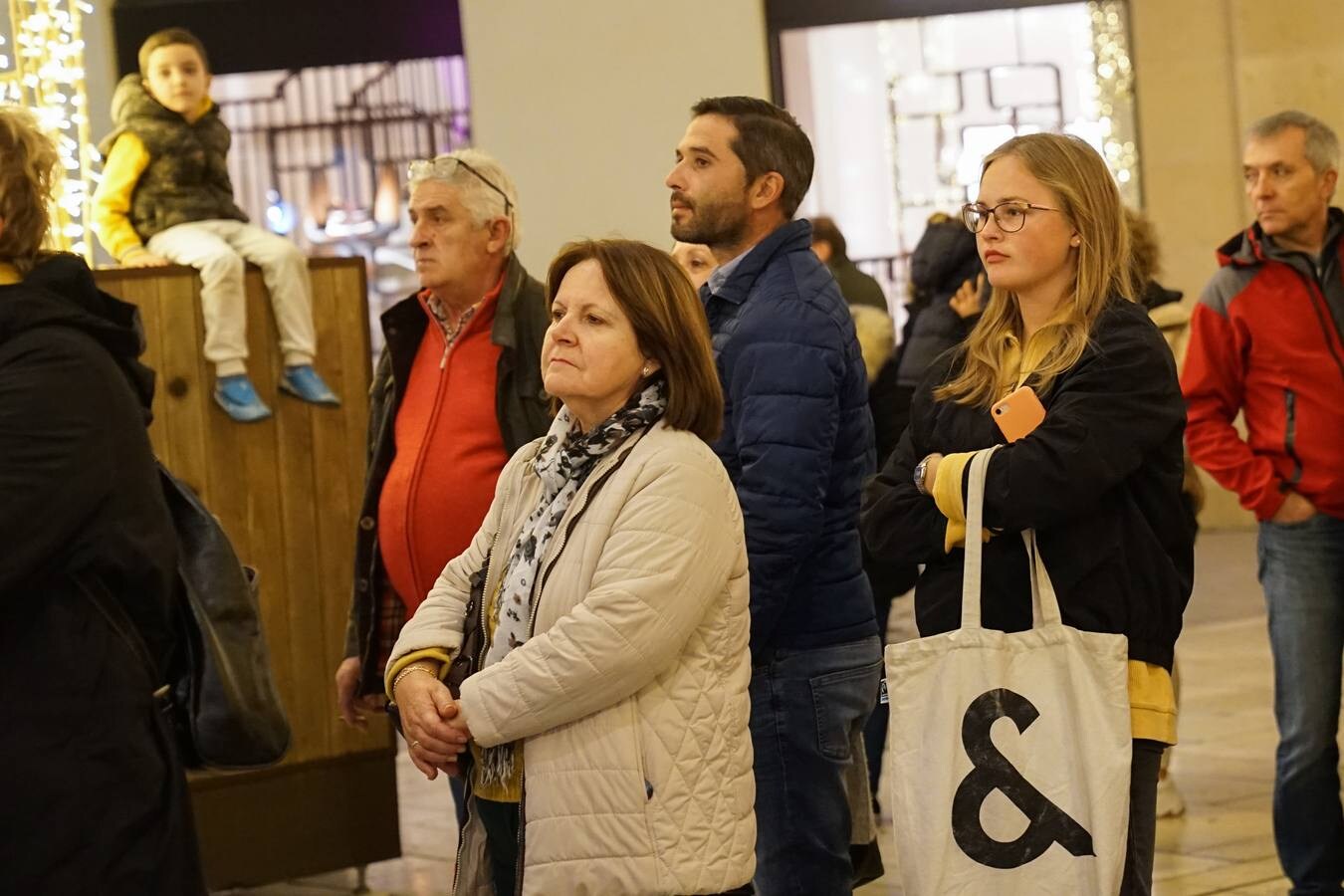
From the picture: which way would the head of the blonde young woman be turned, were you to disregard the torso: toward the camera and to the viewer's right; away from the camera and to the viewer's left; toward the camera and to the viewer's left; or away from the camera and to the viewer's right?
toward the camera and to the viewer's left

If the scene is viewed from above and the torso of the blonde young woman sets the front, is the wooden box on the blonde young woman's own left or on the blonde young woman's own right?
on the blonde young woman's own right

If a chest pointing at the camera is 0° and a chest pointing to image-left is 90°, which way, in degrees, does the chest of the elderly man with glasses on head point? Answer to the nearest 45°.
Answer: approximately 45°

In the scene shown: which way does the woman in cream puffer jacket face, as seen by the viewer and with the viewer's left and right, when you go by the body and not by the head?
facing the viewer and to the left of the viewer

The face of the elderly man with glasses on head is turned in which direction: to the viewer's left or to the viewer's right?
to the viewer's left

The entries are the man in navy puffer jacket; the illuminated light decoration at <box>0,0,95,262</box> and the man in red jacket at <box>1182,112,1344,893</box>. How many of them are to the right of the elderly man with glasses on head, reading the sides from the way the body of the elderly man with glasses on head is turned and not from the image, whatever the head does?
1

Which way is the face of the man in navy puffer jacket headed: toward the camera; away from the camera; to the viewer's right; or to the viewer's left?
to the viewer's left
